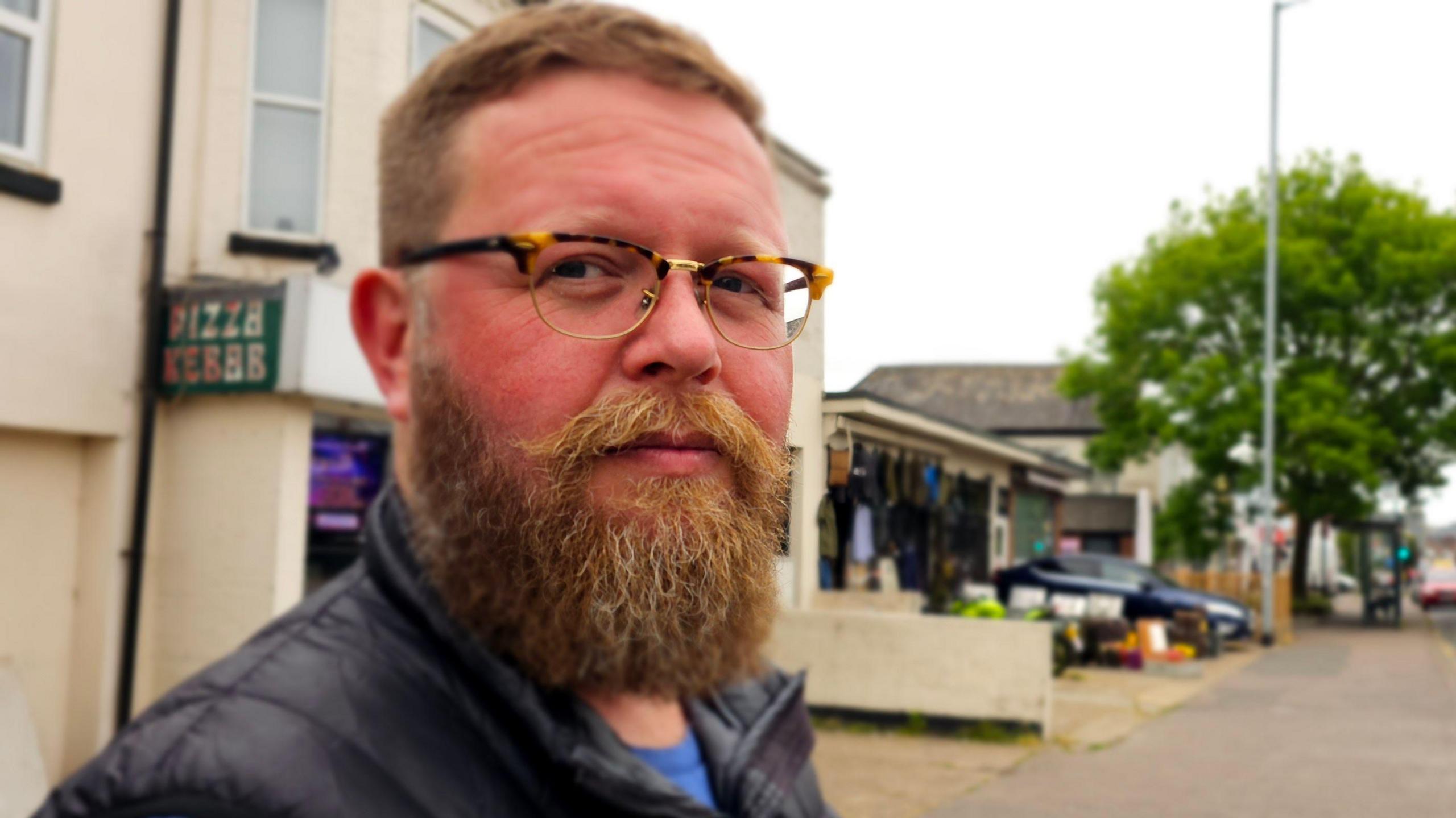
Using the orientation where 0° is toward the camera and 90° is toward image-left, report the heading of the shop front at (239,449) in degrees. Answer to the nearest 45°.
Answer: approximately 315°

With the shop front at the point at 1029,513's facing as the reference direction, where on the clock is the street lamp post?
The street lamp post is roughly at 1 o'clock from the shop front.

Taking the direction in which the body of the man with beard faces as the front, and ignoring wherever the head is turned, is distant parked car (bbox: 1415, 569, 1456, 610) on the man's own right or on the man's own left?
on the man's own left

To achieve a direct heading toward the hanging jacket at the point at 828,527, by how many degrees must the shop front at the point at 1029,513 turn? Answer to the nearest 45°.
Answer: approximately 45° to its right

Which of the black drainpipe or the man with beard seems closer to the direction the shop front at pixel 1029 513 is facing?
the man with beard

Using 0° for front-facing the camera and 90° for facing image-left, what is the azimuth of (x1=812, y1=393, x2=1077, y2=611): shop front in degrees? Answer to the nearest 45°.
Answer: approximately 315°

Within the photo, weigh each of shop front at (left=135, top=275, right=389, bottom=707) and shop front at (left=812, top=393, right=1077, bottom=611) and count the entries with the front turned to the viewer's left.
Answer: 0

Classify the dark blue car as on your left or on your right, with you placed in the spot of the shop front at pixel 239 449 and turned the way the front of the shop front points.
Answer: on your left

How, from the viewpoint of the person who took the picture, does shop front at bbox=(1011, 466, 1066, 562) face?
facing the viewer and to the right of the viewer

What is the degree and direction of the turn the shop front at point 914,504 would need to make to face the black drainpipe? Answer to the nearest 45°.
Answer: approximately 135° to its right
